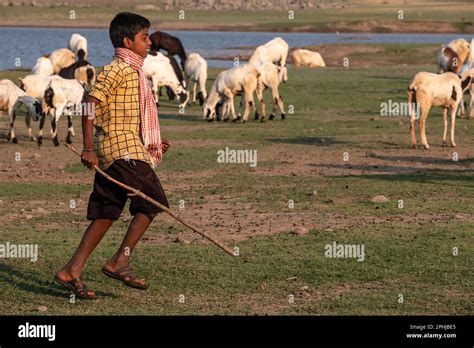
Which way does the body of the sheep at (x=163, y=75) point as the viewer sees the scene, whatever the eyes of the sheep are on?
to the viewer's right

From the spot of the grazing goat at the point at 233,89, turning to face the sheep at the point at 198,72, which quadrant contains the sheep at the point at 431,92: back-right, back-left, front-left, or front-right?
back-right

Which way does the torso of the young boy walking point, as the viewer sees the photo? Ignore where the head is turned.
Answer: to the viewer's right

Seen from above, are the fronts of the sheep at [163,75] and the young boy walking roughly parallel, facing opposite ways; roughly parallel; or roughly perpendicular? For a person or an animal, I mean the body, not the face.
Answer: roughly parallel

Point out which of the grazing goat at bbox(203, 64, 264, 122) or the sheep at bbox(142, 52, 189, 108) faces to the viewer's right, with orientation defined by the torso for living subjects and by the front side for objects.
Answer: the sheep

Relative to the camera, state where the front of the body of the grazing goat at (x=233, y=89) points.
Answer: to the viewer's left

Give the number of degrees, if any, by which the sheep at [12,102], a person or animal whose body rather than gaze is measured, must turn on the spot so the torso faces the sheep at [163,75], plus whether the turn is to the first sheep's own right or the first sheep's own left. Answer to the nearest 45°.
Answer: approximately 45° to the first sheep's own left

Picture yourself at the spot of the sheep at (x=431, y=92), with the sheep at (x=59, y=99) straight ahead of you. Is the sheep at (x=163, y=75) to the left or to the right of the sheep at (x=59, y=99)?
right

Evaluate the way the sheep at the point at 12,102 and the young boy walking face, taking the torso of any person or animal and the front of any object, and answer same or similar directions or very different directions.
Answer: same or similar directions

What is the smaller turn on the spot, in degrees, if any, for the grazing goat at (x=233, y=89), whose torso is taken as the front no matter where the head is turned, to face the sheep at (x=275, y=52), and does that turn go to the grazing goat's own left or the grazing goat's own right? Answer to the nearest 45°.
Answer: approximately 90° to the grazing goat's own right

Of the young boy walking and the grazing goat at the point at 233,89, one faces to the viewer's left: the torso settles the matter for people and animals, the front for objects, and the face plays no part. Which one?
the grazing goat
